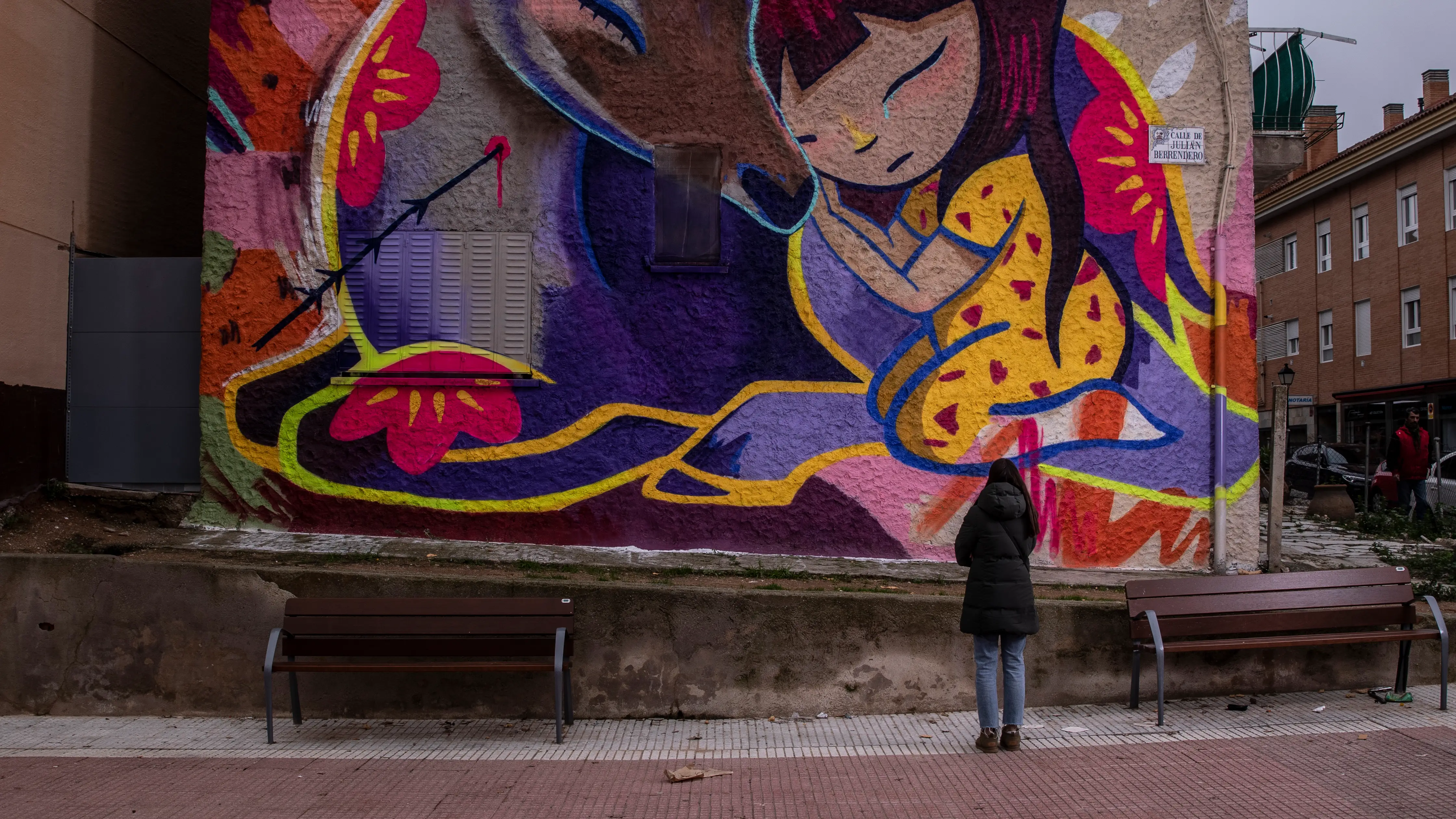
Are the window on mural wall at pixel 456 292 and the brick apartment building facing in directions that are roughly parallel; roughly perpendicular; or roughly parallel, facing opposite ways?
roughly perpendicular

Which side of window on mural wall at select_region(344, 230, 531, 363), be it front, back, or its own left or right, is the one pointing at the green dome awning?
left

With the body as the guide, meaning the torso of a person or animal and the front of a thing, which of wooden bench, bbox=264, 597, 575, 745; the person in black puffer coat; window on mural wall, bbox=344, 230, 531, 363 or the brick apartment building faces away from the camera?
the person in black puffer coat

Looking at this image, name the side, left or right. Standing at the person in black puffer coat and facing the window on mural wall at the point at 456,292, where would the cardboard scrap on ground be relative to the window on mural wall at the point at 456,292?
left

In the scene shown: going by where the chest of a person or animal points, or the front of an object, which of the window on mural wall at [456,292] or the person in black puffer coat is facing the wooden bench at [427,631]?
the window on mural wall

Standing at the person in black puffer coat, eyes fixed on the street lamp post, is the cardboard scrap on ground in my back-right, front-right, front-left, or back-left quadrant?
back-left

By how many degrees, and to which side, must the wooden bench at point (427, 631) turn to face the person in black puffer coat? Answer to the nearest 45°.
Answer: approximately 45° to its left

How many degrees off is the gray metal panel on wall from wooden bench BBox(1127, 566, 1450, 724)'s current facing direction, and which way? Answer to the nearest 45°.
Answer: approximately 90° to its right

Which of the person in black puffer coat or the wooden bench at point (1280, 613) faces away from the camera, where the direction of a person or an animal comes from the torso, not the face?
the person in black puffer coat

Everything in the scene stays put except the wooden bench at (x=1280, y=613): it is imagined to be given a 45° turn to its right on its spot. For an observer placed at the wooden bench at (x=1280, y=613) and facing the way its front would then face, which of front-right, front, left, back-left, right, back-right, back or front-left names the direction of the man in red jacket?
back-right

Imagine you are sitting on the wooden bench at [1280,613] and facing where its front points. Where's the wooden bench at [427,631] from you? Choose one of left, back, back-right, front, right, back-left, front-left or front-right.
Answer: front-right

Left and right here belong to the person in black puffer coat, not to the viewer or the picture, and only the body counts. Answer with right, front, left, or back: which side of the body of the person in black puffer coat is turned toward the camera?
back
